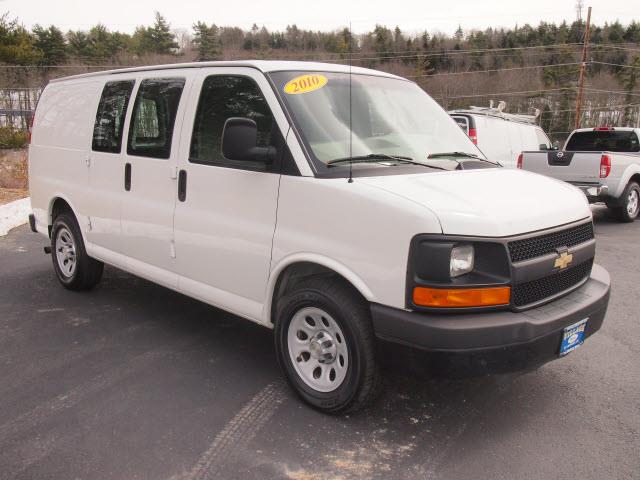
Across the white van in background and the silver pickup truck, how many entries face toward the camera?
0

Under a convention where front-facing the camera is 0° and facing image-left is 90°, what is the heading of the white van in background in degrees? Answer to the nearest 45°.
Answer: approximately 225°

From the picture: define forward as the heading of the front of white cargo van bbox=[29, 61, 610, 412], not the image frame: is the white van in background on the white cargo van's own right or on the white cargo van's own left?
on the white cargo van's own left

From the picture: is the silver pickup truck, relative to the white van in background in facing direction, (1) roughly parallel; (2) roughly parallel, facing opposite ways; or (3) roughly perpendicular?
roughly parallel

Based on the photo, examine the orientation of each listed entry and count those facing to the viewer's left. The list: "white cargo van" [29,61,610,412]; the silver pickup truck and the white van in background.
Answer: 0

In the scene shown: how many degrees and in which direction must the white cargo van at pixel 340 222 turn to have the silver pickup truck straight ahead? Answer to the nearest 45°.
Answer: approximately 90° to its left

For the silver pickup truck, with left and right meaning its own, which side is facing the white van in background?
left

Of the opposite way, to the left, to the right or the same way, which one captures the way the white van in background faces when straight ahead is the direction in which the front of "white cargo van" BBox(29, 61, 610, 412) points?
to the left

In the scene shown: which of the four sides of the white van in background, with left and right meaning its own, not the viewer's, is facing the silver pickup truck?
right

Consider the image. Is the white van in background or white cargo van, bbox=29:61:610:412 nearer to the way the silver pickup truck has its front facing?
the white van in background

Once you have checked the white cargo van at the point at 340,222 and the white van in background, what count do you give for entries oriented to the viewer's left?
0

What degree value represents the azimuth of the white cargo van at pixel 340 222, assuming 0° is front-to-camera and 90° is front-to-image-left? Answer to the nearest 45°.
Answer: approximately 315°
